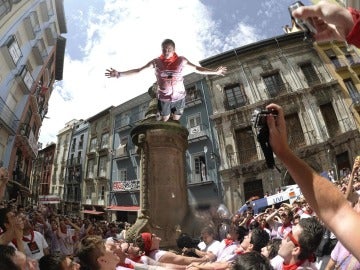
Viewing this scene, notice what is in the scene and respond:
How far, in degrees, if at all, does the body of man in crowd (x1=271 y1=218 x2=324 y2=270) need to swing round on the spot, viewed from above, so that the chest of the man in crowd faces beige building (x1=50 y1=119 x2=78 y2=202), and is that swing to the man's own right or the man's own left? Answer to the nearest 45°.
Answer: approximately 45° to the man's own right

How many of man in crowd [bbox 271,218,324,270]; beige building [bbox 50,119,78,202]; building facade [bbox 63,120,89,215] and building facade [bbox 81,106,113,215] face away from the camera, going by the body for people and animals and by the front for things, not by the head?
0

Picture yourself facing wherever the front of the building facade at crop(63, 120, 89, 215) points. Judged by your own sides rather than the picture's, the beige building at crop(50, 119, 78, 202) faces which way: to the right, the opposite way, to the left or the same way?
the same way

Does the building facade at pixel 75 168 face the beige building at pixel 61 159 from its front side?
no

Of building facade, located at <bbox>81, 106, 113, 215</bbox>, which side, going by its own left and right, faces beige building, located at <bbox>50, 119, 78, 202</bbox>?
right

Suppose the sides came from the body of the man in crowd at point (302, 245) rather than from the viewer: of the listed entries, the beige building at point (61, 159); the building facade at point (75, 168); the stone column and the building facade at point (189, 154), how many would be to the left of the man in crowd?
0

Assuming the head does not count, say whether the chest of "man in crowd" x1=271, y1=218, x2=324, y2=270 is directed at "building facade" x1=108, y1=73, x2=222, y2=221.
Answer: no

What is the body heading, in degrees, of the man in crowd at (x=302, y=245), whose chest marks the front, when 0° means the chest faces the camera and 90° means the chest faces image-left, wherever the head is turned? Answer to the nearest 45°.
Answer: approximately 90°

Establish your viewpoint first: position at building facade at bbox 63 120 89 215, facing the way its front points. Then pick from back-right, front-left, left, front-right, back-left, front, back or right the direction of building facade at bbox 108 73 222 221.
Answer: left

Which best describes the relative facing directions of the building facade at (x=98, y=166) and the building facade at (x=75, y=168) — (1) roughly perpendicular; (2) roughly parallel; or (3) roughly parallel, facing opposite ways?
roughly parallel

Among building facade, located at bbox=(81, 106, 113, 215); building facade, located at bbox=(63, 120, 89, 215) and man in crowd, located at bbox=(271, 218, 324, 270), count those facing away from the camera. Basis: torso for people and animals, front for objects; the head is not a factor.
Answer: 0

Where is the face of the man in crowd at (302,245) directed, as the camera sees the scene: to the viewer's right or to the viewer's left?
to the viewer's left
